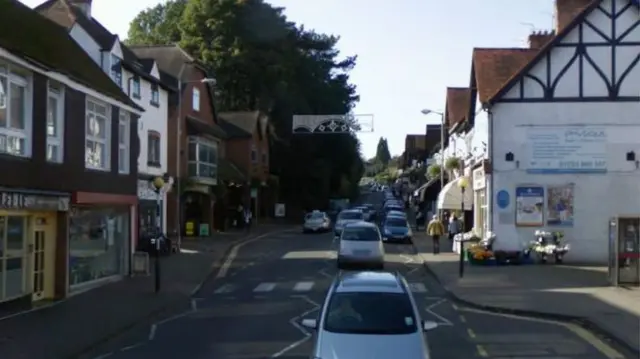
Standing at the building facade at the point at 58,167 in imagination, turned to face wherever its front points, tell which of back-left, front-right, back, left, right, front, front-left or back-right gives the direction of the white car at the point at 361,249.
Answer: left

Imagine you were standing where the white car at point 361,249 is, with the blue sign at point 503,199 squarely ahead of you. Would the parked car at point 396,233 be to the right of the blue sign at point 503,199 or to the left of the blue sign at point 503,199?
left

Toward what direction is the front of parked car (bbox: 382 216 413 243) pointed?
toward the camera

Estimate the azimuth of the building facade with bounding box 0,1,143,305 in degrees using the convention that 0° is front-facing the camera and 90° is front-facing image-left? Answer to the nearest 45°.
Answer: approximately 315°

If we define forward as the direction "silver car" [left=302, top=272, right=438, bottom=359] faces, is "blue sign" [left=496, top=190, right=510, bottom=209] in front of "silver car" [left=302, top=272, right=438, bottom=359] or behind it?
behind

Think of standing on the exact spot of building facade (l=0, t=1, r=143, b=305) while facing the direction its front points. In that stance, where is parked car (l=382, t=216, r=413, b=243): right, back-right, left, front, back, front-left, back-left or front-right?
left

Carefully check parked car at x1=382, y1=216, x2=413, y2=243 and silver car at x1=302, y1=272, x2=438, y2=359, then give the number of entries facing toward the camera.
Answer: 2

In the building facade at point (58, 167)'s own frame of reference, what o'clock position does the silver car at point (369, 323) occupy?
The silver car is roughly at 1 o'clock from the building facade.

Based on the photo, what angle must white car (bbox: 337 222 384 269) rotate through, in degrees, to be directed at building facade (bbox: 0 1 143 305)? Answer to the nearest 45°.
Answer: approximately 45° to its right

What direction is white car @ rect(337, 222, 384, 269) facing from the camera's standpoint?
toward the camera

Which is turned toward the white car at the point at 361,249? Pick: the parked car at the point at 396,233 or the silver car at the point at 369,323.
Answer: the parked car
